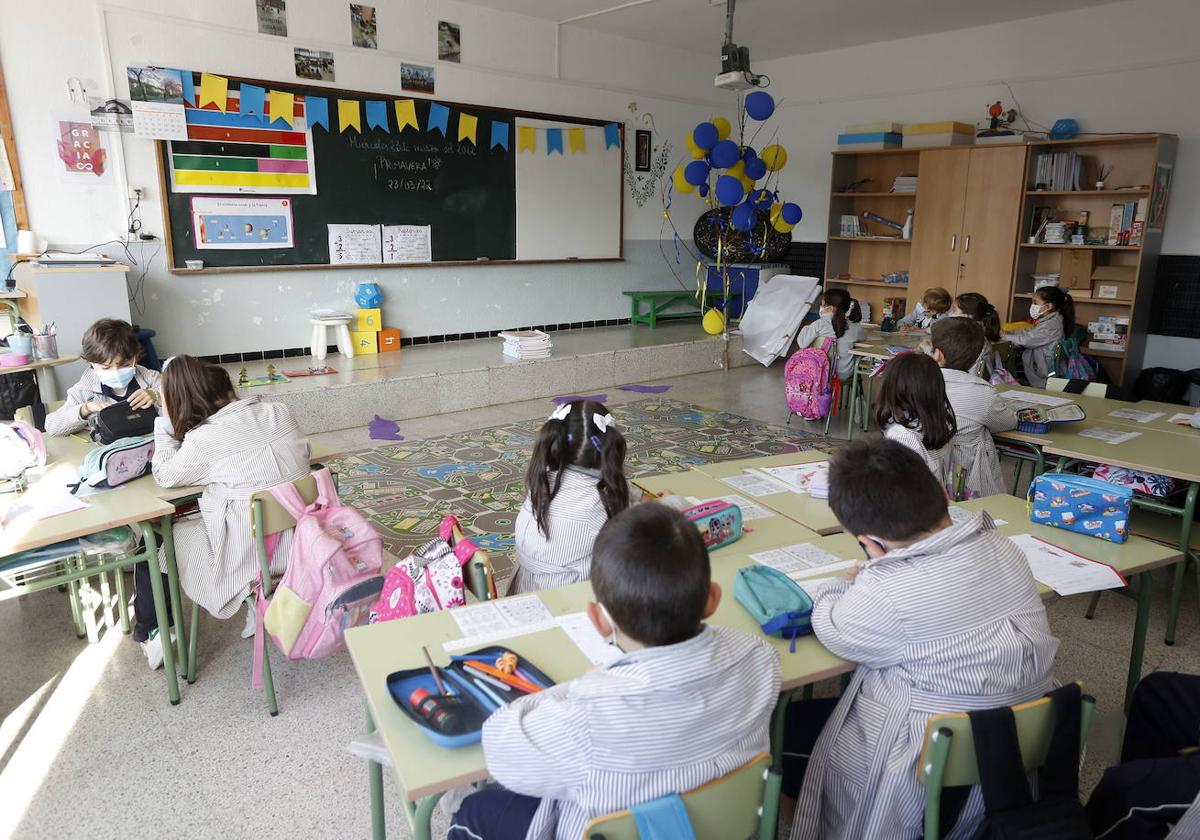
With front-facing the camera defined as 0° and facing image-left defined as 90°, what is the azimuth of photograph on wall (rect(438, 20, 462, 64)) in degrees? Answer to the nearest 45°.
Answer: approximately 315°

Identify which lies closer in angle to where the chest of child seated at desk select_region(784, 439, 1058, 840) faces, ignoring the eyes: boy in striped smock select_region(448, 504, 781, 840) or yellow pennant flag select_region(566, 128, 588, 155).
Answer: the yellow pennant flag

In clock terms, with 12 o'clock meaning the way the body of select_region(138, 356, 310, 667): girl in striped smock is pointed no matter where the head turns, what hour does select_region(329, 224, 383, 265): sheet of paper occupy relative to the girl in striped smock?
The sheet of paper is roughly at 2 o'clock from the girl in striped smock.

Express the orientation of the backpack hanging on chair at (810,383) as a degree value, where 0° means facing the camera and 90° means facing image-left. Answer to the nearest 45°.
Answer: approximately 45°

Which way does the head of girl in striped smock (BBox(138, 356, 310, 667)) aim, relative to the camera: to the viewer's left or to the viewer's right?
to the viewer's left

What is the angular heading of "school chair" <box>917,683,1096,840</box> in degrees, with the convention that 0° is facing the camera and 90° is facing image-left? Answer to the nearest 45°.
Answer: approximately 135°

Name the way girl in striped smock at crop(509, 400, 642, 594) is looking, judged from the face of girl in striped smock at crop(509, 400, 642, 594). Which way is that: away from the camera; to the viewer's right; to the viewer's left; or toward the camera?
away from the camera

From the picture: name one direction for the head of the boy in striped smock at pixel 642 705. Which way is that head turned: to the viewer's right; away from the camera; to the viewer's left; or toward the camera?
away from the camera

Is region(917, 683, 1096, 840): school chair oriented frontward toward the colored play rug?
yes
